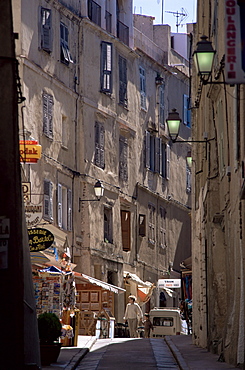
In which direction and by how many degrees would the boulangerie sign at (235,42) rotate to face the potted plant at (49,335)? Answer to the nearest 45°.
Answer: approximately 135° to its right

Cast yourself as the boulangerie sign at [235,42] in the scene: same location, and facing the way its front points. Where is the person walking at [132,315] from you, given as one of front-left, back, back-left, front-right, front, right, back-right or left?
back

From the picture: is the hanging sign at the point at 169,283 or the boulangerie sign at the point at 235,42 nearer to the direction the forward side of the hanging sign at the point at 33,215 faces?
the boulangerie sign

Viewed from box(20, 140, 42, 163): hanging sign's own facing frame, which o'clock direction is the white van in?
The white van is roughly at 7 o'clock from the hanging sign.
